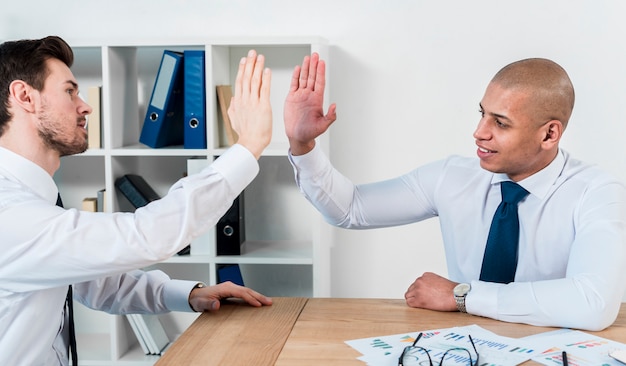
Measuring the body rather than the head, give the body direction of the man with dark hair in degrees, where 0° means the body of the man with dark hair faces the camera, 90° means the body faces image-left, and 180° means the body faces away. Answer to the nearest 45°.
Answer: approximately 270°

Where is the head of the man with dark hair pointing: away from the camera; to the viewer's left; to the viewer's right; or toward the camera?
to the viewer's right

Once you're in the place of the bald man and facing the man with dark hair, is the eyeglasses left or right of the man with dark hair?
left

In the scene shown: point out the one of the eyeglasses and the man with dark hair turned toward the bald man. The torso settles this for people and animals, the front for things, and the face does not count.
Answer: the man with dark hair
